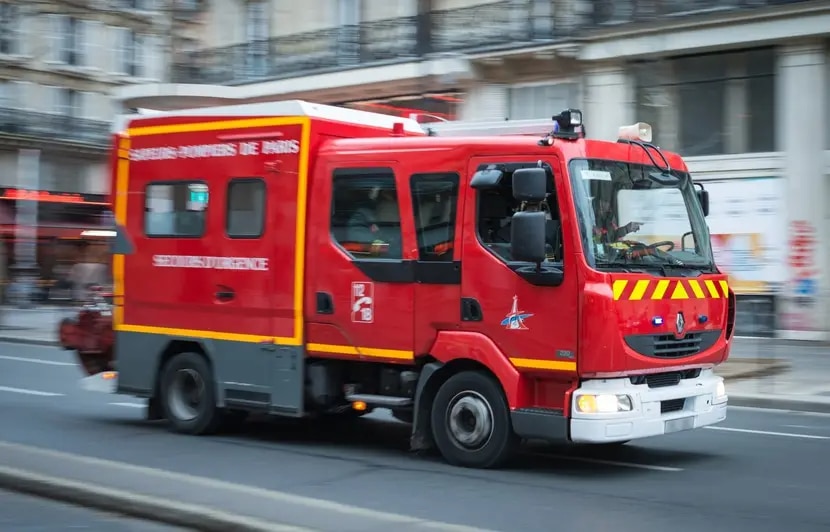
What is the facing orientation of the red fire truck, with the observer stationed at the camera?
facing the viewer and to the right of the viewer
